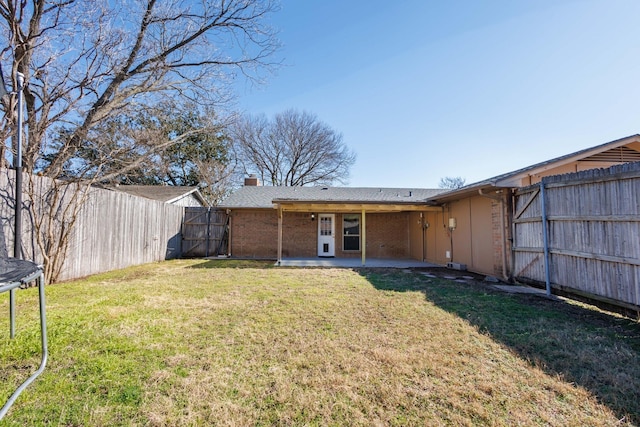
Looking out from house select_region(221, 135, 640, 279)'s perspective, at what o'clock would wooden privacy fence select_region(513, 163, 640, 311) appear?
The wooden privacy fence is roughly at 5 o'clock from the house.

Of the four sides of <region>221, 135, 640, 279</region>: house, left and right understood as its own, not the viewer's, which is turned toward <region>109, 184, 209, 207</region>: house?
left

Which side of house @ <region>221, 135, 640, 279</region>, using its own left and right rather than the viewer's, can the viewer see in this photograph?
back

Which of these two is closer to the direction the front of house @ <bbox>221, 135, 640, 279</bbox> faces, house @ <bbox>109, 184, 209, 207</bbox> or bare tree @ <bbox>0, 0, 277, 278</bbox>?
the house

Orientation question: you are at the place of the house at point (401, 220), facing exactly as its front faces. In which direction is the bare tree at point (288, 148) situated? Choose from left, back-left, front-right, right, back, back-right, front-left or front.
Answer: front-left

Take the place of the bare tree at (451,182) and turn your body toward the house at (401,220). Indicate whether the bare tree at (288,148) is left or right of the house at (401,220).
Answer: right

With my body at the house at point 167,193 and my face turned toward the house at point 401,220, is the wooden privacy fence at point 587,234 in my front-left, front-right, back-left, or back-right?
front-right

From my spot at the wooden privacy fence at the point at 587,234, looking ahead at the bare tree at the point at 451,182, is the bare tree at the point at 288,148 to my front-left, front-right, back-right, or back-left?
front-left

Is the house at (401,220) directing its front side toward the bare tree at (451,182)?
yes

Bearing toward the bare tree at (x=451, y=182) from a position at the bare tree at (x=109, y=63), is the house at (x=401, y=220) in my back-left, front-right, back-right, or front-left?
front-right
